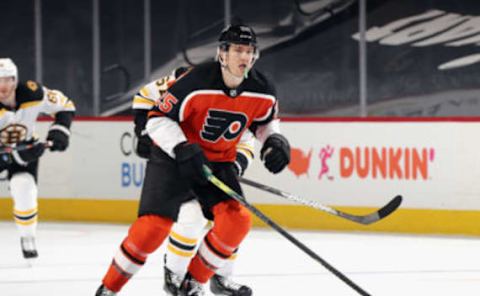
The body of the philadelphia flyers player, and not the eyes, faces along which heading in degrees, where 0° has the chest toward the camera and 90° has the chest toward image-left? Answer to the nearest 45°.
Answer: approximately 315°

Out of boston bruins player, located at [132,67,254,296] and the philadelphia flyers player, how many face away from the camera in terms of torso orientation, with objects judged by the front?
0

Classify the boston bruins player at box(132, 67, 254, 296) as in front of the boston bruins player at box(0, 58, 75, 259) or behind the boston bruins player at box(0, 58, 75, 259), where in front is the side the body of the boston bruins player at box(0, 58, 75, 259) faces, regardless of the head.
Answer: in front

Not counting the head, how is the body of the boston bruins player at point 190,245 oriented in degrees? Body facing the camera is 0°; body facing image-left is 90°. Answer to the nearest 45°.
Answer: approximately 315°

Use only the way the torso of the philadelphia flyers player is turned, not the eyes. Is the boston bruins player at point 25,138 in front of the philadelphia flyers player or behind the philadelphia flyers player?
behind

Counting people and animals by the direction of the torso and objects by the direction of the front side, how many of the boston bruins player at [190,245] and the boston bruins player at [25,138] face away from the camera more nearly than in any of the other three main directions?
0
